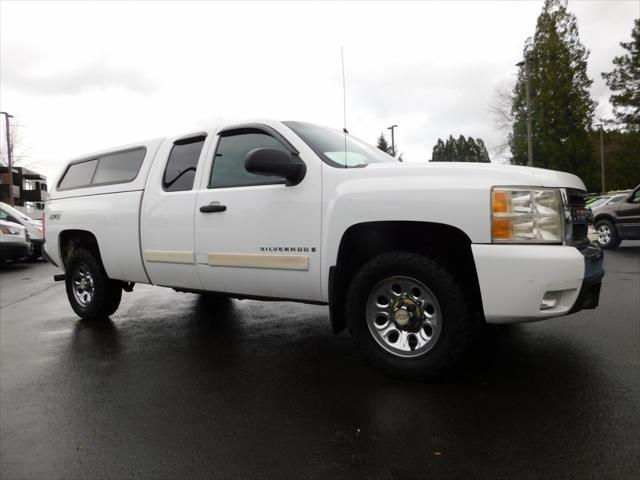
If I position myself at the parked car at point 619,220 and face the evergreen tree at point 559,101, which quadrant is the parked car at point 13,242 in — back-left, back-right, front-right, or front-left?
back-left

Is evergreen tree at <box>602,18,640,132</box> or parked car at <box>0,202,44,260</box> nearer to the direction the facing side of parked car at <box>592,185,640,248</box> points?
the parked car

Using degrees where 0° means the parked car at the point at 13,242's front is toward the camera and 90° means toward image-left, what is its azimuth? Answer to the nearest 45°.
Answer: approximately 315°

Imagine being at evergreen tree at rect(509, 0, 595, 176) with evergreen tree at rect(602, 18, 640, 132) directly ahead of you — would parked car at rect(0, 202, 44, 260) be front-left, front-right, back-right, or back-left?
back-right

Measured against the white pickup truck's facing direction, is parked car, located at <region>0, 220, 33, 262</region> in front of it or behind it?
behind

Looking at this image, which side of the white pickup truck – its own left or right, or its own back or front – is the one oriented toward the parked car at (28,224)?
back

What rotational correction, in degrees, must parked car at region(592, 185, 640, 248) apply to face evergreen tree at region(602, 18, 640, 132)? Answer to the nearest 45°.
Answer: approximately 135° to its right

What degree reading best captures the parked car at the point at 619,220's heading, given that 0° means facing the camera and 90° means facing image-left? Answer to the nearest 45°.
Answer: approximately 45°
